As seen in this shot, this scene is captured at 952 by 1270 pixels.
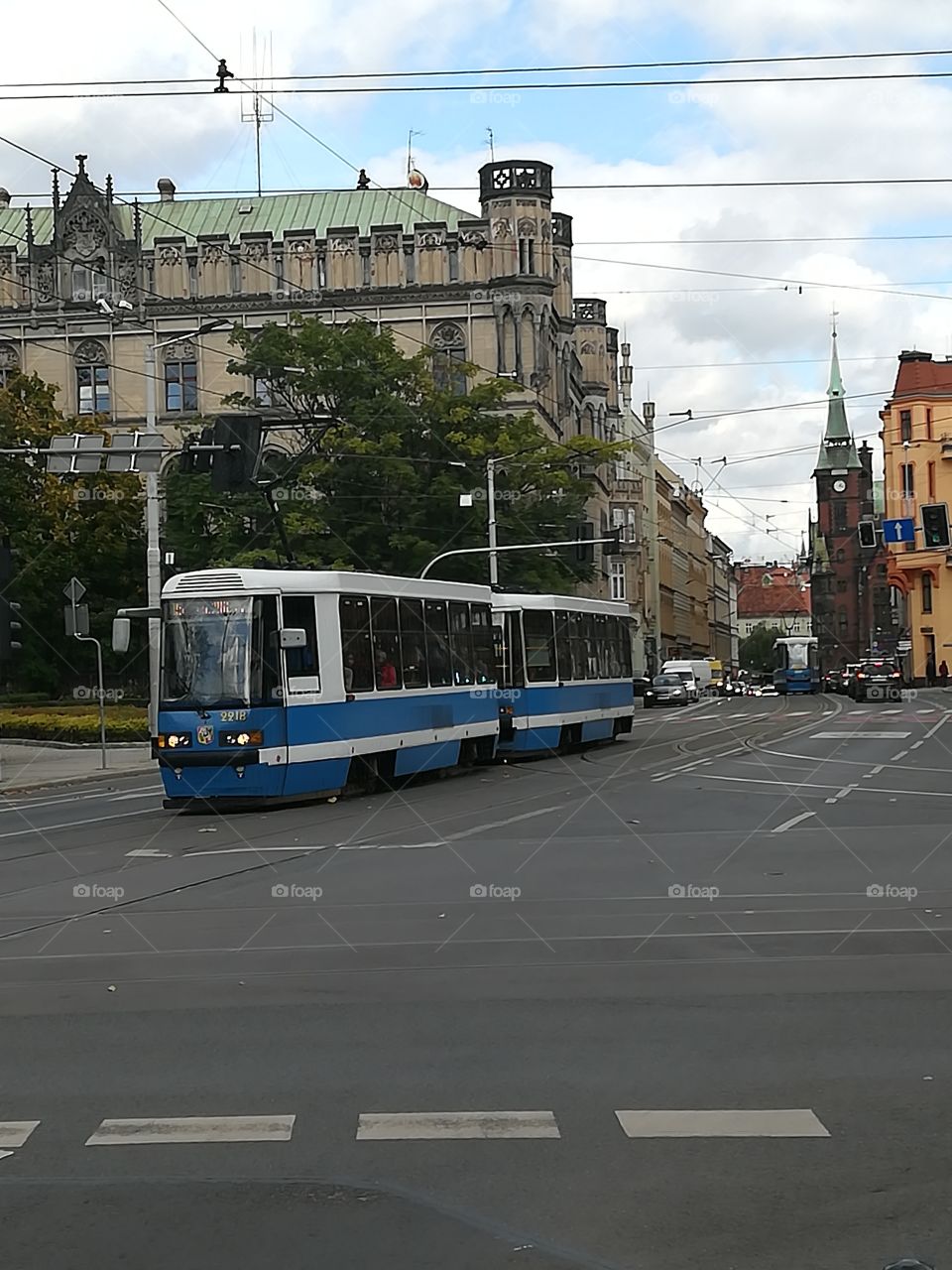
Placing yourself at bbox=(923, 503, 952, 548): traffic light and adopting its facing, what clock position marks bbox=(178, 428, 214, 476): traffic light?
bbox=(178, 428, 214, 476): traffic light is roughly at 1 o'clock from bbox=(923, 503, 952, 548): traffic light.

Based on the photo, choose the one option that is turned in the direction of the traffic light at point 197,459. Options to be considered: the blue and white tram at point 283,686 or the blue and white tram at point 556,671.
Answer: the blue and white tram at point 556,671

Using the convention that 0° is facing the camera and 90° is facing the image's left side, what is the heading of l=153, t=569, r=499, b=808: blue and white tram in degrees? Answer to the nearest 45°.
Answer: approximately 45°

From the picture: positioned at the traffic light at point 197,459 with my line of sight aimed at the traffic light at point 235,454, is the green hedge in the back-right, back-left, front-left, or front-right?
back-left

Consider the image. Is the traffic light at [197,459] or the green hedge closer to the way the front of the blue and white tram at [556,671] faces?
the traffic light

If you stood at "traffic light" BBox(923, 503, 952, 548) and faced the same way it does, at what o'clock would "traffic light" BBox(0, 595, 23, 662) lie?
"traffic light" BBox(0, 595, 23, 662) is roughly at 1 o'clock from "traffic light" BBox(923, 503, 952, 548).

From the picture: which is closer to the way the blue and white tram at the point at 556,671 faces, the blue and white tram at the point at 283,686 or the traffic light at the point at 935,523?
the blue and white tram

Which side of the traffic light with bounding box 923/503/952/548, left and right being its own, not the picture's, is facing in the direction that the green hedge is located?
right
